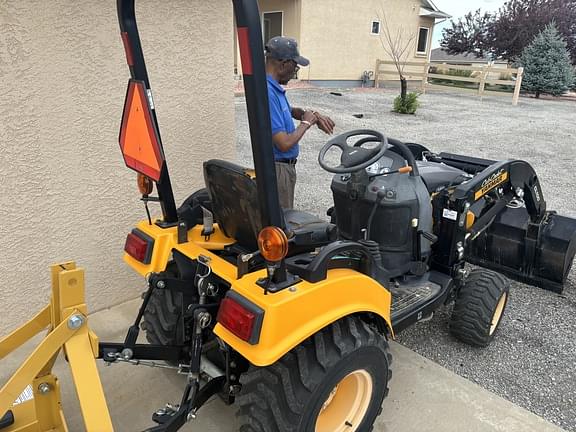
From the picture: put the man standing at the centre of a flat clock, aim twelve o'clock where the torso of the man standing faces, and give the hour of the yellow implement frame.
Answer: The yellow implement frame is roughly at 4 o'clock from the man standing.

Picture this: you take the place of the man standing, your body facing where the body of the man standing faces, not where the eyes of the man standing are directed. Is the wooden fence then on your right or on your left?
on your left

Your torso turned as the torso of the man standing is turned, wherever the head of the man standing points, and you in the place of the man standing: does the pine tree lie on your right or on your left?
on your left

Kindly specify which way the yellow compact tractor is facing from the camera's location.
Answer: facing away from the viewer and to the right of the viewer

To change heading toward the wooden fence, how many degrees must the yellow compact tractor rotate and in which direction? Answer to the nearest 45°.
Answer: approximately 45° to its left

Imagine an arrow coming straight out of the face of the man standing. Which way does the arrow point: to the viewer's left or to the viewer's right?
to the viewer's right

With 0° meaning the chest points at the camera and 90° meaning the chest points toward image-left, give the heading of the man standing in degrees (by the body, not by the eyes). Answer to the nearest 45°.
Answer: approximately 270°
